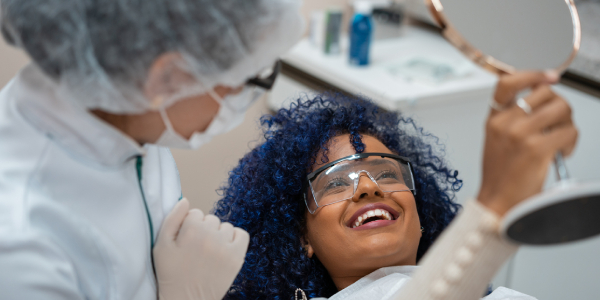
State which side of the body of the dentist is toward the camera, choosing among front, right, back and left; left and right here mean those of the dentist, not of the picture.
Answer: right

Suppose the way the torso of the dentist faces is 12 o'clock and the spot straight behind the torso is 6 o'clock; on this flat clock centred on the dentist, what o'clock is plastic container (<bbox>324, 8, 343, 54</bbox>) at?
The plastic container is roughly at 10 o'clock from the dentist.

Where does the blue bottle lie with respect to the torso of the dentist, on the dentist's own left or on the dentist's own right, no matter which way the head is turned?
on the dentist's own left

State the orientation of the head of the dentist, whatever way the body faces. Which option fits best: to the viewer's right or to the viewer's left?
to the viewer's right
